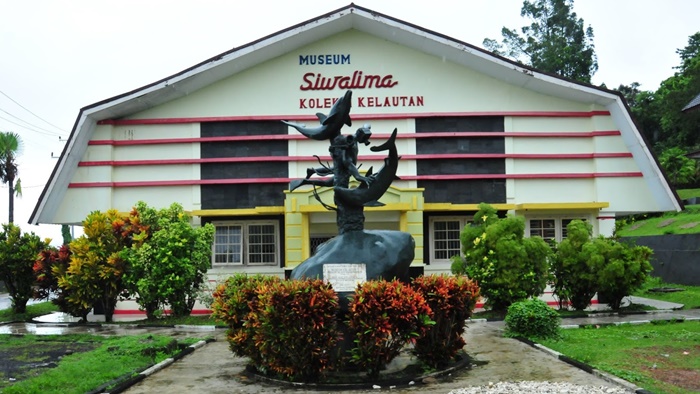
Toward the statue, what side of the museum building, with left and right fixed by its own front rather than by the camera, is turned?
front

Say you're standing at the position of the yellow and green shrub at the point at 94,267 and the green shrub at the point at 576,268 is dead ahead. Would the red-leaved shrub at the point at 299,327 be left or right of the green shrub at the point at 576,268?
right

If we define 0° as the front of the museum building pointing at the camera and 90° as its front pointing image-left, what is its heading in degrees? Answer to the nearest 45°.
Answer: approximately 0°

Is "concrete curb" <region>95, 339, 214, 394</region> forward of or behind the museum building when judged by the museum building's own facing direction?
forward

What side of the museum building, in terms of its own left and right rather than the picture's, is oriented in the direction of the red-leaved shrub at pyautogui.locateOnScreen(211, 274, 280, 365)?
front

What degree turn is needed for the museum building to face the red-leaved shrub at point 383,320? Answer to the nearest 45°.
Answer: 0° — it already faces it

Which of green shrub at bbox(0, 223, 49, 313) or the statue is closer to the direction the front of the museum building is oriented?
the statue

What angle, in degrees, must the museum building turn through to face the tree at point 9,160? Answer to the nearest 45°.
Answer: approximately 135° to its right

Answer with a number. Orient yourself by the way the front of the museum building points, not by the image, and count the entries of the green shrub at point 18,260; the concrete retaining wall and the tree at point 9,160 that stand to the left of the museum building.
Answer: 1

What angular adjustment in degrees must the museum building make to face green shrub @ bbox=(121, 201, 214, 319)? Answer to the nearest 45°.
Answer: approximately 45° to its right

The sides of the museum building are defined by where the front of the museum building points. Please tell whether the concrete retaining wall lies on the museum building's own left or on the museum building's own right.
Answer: on the museum building's own left

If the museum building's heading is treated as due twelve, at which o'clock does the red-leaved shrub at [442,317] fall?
The red-leaved shrub is roughly at 12 o'clock from the museum building.

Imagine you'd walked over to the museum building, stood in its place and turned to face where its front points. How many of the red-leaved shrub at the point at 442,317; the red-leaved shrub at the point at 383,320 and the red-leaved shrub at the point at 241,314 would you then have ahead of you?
3

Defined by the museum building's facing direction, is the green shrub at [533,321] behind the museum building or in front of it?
in front

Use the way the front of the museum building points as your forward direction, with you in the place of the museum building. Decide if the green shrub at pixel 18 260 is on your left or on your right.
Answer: on your right

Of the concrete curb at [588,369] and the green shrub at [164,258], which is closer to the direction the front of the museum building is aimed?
the concrete curb
